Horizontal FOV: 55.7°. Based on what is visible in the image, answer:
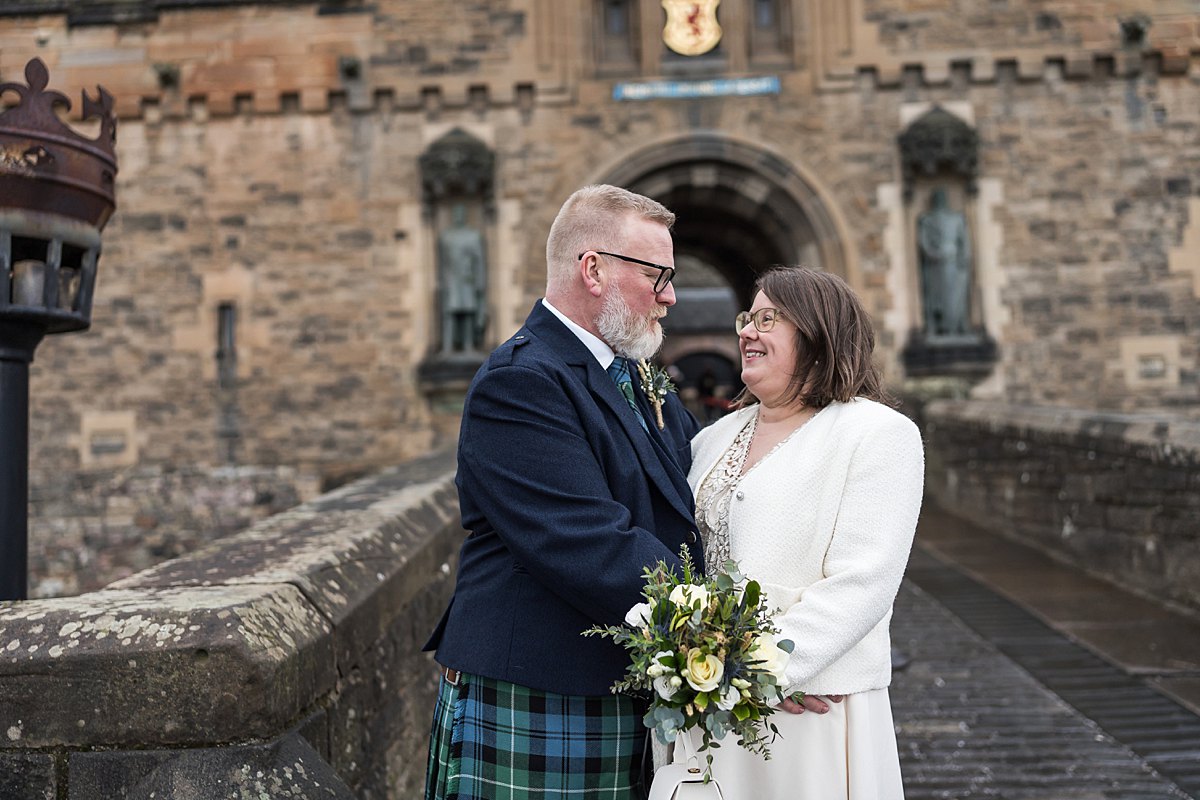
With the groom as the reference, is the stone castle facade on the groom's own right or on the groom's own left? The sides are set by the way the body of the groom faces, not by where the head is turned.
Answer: on the groom's own left

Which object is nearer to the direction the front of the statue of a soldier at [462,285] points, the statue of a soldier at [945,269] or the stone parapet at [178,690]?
the stone parapet

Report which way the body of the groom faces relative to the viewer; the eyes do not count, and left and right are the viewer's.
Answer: facing to the right of the viewer

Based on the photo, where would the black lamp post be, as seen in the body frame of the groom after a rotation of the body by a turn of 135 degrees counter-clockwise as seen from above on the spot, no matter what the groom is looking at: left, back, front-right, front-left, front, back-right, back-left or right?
front

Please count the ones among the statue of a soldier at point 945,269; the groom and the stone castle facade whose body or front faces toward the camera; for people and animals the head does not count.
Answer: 2

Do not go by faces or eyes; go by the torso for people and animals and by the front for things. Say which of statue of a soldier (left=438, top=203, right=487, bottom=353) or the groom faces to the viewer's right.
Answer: the groom

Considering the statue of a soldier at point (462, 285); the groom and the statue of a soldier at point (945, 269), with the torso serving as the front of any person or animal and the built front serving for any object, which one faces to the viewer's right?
the groom

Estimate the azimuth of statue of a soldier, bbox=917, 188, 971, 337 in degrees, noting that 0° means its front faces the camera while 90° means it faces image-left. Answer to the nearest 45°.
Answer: approximately 0°

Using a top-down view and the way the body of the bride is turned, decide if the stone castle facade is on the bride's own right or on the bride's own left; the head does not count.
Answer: on the bride's own right

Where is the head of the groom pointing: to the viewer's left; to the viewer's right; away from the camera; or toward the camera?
to the viewer's right
